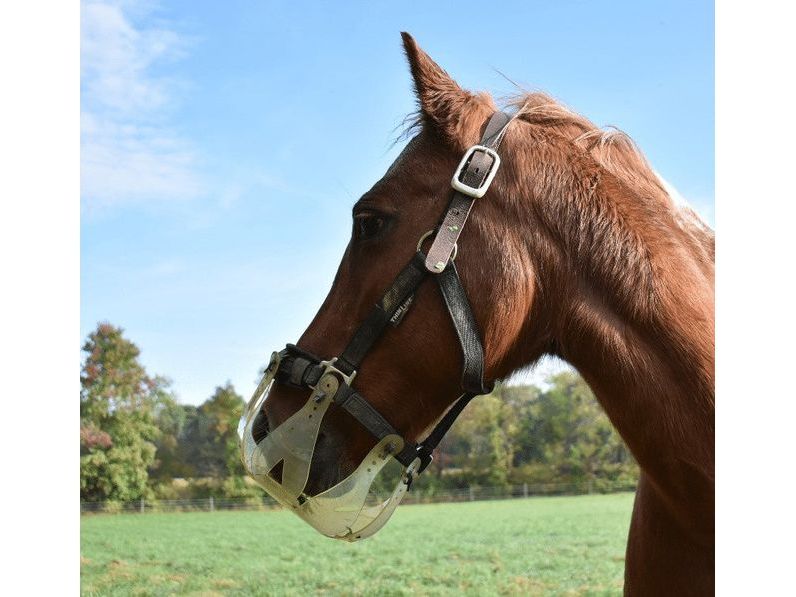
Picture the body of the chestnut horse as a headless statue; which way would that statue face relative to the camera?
to the viewer's left

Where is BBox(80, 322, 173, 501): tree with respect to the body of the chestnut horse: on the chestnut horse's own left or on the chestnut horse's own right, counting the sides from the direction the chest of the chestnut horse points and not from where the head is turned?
on the chestnut horse's own right
